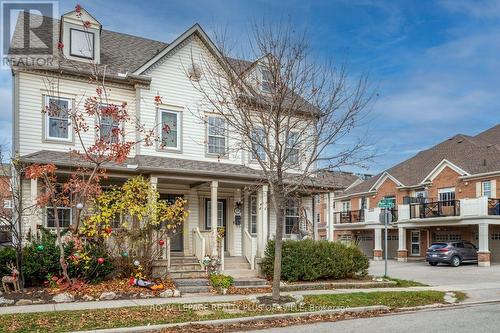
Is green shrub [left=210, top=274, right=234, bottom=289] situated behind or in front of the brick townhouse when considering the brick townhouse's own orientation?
in front

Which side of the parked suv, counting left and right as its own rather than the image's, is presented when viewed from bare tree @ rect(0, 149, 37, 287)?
back

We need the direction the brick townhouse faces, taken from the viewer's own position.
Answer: facing the viewer and to the left of the viewer

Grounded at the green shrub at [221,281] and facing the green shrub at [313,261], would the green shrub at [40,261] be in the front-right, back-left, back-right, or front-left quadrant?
back-left

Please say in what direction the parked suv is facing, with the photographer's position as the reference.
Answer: facing away from the viewer and to the right of the viewer

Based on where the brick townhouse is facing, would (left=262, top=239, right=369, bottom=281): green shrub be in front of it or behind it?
in front

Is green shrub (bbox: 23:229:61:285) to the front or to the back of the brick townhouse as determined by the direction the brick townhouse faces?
to the front

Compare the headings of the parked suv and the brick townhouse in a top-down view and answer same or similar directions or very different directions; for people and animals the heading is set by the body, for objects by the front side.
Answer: very different directions
